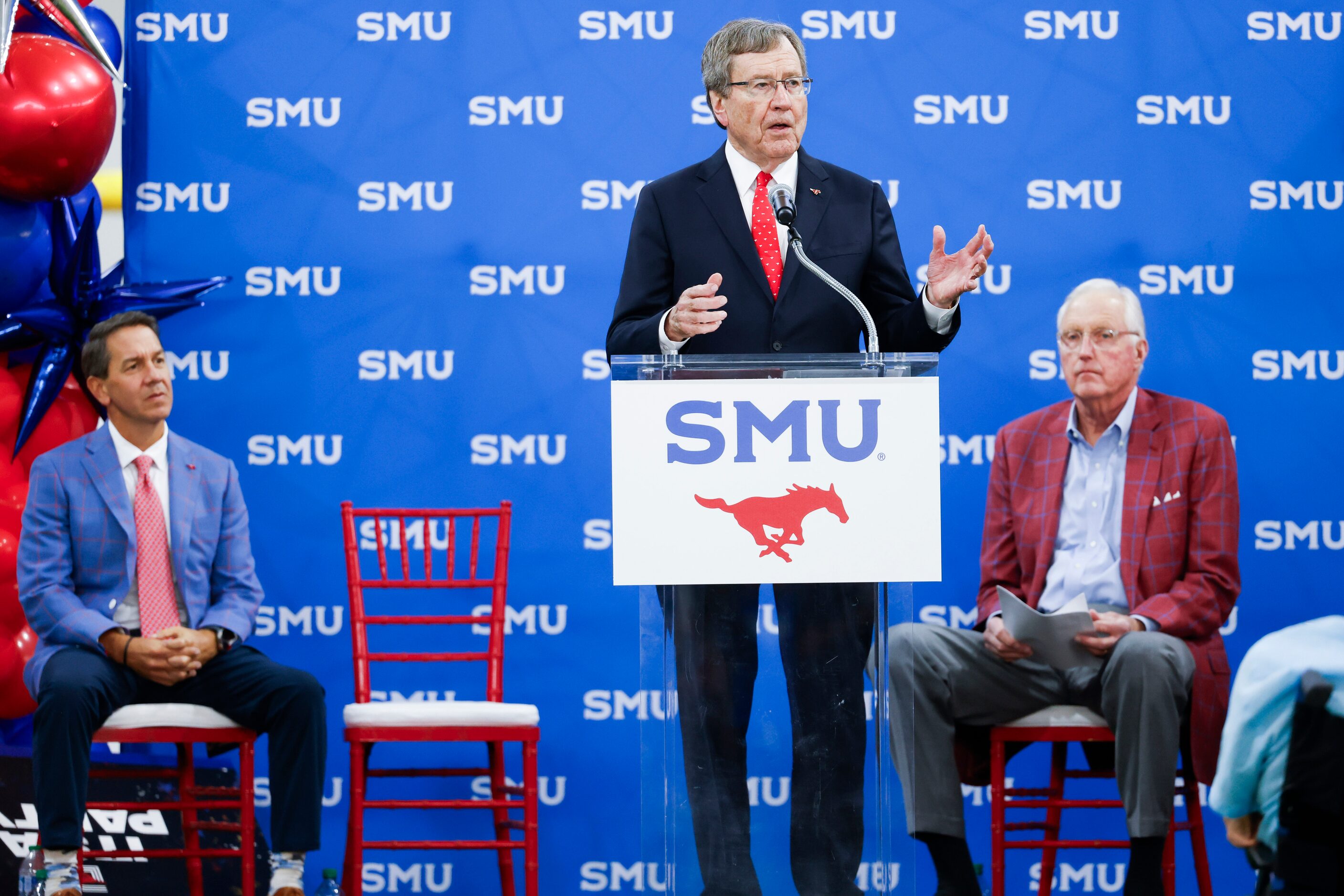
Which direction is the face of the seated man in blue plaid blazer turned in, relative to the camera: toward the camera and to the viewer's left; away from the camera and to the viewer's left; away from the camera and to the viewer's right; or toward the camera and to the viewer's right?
toward the camera and to the viewer's right

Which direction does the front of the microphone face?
away from the camera

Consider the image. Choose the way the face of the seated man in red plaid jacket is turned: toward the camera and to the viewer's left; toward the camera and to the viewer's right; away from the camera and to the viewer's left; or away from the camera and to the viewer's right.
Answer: toward the camera and to the viewer's left

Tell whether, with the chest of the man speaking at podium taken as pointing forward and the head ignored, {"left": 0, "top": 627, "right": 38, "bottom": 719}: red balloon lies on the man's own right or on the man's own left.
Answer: on the man's own right

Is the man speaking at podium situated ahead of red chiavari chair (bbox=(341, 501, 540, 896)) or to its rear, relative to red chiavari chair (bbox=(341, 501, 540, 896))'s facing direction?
ahead

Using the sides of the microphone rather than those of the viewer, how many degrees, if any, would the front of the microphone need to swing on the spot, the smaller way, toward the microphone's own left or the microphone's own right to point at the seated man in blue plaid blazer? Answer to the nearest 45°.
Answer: approximately 45° to the microphone's own left

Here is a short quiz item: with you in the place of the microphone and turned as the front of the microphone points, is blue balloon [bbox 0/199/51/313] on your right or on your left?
on your left

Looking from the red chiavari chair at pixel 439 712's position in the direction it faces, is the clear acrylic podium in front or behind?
in front

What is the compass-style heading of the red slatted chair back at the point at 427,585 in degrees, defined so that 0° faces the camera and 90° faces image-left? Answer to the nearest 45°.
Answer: approximately 0°
